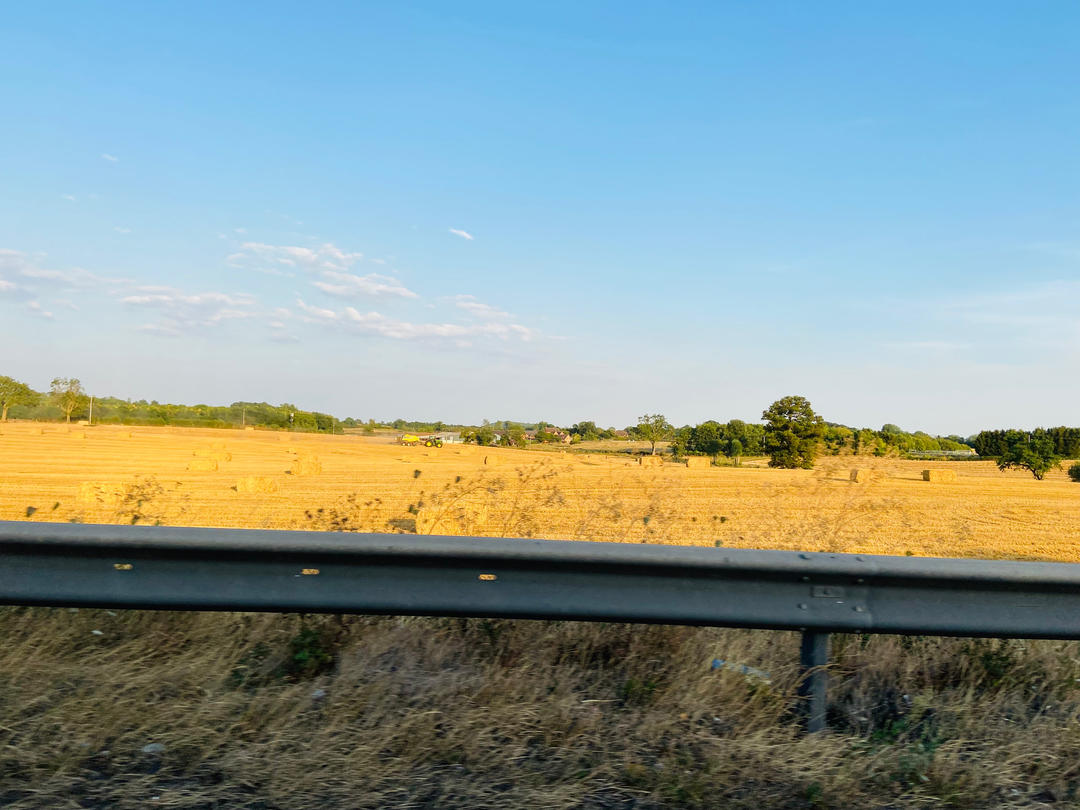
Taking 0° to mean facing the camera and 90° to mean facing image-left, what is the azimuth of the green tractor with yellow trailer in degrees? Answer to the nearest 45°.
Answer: approximately 270°

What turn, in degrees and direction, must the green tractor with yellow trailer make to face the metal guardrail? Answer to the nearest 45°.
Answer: approximately 90° to its right

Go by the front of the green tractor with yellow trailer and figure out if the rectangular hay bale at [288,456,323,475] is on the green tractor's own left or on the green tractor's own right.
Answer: on the green tractor's own right
